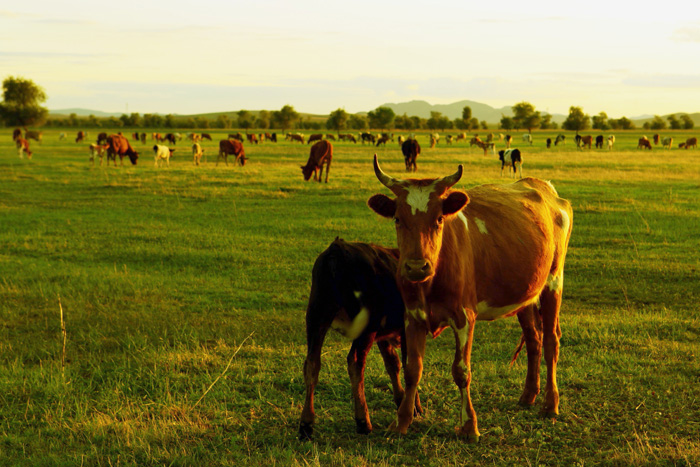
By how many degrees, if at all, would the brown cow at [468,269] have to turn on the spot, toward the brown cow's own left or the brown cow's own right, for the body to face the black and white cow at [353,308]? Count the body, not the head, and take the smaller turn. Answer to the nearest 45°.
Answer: approximately 45° to the brown cow's own right

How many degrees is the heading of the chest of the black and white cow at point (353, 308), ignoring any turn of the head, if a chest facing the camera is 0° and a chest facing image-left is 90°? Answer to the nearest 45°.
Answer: approximately 225°

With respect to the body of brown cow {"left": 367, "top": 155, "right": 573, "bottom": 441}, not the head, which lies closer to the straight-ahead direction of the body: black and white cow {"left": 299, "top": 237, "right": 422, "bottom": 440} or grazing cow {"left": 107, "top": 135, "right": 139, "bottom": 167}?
the black and white cow

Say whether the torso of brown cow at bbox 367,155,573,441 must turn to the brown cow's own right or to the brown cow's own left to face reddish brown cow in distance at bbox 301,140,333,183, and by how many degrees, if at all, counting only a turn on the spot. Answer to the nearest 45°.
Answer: approximately 135° to the brown cow's own right

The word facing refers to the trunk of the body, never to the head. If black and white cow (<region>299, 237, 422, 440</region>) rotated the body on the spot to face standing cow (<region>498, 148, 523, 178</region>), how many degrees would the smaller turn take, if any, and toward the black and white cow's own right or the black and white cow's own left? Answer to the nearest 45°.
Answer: approximately 45° to the black and white cow's own left

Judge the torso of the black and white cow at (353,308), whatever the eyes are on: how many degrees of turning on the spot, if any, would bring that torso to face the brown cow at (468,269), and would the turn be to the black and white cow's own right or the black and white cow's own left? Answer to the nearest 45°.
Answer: approximately 45° to the black and white cow's own right

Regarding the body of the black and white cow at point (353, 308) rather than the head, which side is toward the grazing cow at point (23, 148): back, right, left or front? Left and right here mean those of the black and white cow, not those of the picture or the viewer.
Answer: left

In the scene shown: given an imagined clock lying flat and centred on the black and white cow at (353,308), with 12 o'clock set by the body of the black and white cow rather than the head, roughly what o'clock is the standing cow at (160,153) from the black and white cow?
The standing cow is roughly at 10 o'clock from the black and white cow.

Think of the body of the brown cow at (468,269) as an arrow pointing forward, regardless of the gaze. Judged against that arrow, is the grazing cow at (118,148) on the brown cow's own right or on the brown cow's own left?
on the brown cow's own right
